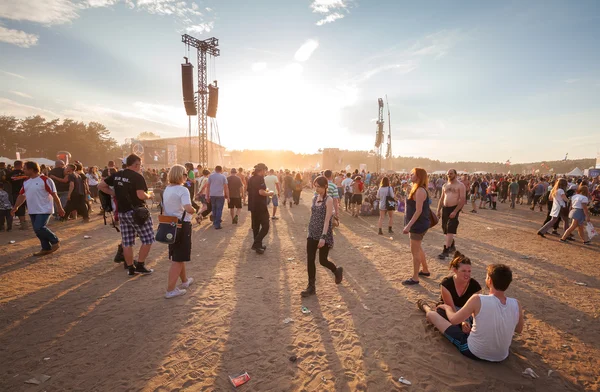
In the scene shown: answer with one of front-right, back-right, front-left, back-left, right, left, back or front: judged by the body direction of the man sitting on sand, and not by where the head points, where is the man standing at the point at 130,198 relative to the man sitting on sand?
front-left

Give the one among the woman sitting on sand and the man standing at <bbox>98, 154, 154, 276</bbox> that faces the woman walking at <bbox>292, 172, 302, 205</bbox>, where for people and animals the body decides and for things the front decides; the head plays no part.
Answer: the man standing

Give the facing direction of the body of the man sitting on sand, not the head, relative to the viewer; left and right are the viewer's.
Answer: facing away from the viewer and to the left of the viewer

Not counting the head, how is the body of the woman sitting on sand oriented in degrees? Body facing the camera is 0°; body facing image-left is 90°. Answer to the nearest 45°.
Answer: approximately 0°

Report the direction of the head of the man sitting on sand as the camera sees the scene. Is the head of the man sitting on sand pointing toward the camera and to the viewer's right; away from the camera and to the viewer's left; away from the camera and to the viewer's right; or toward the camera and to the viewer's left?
away from the camera and to the viewer's left

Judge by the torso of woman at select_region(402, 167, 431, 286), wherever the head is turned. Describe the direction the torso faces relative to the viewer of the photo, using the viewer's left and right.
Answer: facing to the left of the viewer

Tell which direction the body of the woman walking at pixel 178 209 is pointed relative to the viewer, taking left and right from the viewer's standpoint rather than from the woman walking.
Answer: facing away from the viewer and to the right of the viewer

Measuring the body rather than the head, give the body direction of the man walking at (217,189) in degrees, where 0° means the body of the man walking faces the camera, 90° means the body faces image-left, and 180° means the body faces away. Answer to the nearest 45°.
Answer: approximately 180°
